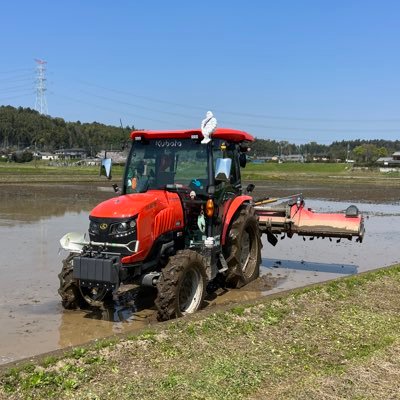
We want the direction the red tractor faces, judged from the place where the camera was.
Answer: facing the viewer and to the left of the viewer
